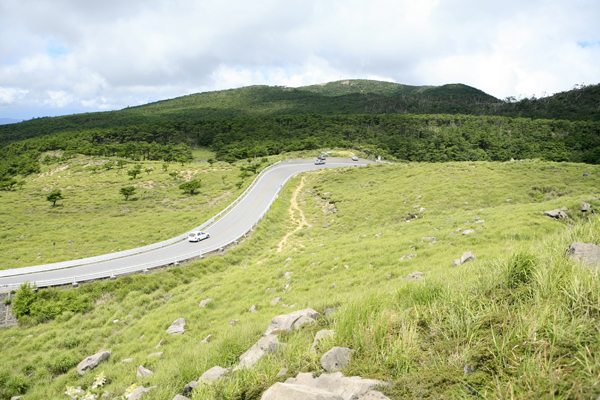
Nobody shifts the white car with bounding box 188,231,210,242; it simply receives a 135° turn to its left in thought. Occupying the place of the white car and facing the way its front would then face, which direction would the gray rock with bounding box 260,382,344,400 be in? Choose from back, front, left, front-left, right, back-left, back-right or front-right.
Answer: left

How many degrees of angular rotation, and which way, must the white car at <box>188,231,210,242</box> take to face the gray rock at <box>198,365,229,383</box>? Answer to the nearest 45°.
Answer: approximately 135° to its right

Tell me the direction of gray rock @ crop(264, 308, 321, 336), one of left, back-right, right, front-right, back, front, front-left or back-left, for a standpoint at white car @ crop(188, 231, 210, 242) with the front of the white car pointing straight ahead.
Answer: back-right

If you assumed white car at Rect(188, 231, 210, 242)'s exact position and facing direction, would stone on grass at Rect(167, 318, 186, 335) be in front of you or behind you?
behind

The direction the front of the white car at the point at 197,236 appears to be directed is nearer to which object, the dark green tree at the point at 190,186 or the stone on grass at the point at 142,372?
the dark green tree

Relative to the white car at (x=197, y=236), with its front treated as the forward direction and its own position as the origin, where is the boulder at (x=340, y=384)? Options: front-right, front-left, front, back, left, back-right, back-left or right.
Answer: back-right

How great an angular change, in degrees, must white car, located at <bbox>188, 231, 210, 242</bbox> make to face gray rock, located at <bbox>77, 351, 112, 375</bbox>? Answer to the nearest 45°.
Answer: approximately 135° to its right

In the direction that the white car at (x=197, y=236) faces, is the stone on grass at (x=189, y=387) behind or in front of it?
behind

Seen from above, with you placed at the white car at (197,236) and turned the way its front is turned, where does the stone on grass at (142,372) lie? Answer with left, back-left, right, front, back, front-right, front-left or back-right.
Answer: back-right

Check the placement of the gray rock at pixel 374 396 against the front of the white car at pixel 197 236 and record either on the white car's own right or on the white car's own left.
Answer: on the white car's own right

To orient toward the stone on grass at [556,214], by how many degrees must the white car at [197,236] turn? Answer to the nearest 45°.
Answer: approximately 90° to its right

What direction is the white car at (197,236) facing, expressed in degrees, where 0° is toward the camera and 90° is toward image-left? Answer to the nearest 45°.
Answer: approximately 225°

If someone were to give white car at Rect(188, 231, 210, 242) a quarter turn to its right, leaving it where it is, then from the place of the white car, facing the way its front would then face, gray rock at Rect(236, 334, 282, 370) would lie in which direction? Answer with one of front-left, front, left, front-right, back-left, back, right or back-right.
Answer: front-right
